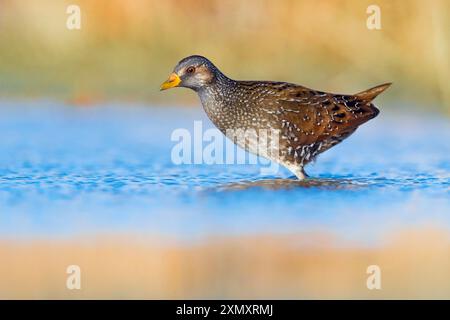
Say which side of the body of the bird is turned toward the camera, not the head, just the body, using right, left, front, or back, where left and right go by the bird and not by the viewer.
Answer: left
